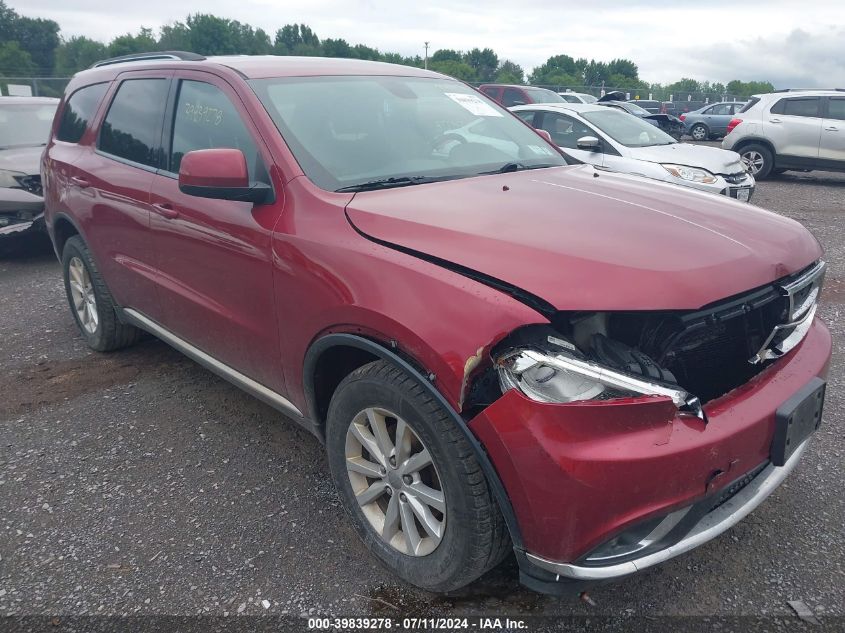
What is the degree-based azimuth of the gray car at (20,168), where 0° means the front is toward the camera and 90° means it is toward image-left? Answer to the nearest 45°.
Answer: approximately 315°

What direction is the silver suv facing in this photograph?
to the viewer's right

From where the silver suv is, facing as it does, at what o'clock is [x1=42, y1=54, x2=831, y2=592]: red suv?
The red suv is roughly at 3 o'clock from the silver suv.

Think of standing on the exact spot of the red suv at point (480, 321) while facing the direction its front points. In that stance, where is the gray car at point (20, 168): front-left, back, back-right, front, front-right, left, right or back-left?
back

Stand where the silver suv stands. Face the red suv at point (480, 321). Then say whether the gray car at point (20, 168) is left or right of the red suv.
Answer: right

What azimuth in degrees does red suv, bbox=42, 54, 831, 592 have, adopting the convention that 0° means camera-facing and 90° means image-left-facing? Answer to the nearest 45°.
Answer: approximately 315°

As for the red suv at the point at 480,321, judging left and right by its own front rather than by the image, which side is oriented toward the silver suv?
left
